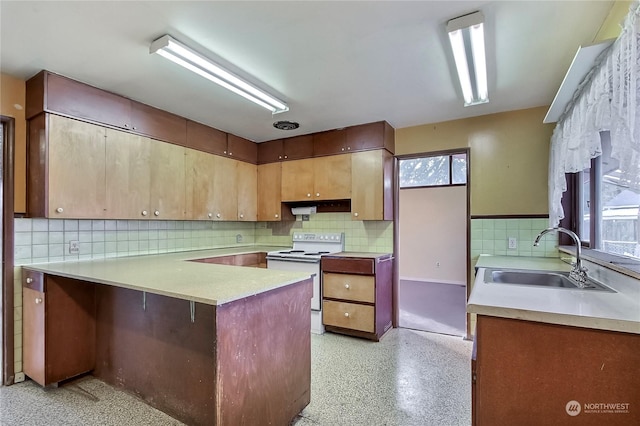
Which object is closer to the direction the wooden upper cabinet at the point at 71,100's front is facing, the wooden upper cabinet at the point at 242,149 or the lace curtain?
the lace curtain

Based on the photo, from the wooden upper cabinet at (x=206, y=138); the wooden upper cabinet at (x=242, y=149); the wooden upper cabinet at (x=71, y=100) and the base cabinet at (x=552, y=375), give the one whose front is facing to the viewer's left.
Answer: the base cabinet

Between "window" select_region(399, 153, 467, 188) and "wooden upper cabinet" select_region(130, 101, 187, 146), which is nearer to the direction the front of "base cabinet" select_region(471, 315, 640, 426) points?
the wooden upper cabinet

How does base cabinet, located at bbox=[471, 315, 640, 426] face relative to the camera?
to the viewer's left

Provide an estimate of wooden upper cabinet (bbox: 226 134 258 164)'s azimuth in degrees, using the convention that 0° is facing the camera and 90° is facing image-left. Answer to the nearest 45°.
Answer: approximately 315°

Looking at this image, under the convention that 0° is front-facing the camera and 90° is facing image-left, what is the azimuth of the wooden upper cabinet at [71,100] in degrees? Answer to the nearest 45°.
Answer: approximately 315°

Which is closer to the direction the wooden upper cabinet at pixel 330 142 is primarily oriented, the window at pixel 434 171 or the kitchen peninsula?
the kitchen peninsula

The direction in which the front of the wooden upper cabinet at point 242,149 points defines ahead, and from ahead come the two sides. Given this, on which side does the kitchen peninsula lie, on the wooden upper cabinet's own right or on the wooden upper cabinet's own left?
on the wooden upper cabinet's own right

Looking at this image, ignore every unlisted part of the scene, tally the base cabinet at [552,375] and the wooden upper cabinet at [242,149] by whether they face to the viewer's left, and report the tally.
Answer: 1
